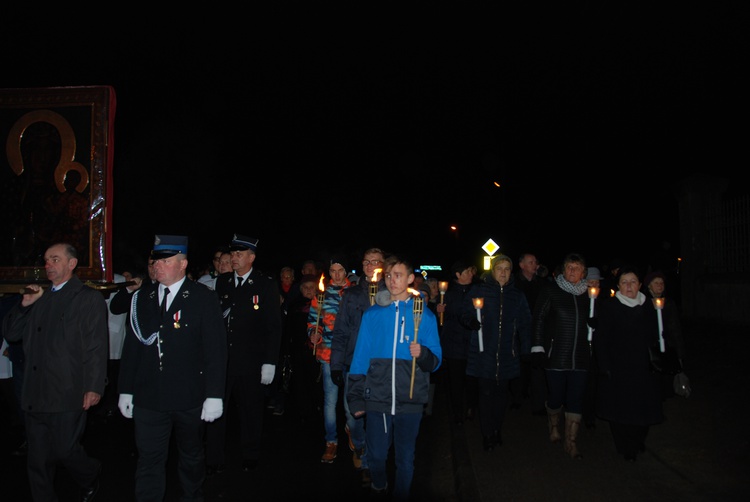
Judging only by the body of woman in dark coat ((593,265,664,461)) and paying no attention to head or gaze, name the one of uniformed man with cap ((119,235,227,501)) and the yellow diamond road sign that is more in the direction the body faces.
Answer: the uniformed man with cap

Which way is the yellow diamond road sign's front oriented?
toward the camera

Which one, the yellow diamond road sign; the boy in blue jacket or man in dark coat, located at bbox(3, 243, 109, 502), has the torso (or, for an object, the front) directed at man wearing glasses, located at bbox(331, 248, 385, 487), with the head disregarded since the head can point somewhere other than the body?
the yellow diamond road sign

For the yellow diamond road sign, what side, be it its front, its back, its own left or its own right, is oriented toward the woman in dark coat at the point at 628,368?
front

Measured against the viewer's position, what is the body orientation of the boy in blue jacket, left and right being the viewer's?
facing the viewer

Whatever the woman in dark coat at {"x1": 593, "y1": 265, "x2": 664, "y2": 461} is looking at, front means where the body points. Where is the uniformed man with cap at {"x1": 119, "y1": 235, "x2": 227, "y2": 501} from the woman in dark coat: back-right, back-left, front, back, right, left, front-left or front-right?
front-right

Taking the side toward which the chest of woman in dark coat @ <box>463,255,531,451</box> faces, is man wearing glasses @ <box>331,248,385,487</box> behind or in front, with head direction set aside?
in front

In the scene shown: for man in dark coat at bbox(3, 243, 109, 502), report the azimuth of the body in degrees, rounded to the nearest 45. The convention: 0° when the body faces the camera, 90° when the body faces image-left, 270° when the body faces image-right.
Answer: approximately 45°

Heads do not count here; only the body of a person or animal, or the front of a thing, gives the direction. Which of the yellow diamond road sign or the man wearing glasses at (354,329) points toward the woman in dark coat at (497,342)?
the yellow diamond road sign

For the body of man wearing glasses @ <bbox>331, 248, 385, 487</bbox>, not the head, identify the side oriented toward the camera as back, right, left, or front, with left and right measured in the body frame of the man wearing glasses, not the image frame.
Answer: front

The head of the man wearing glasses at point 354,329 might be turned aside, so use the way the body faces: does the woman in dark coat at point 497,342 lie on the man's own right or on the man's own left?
on the man's own left
